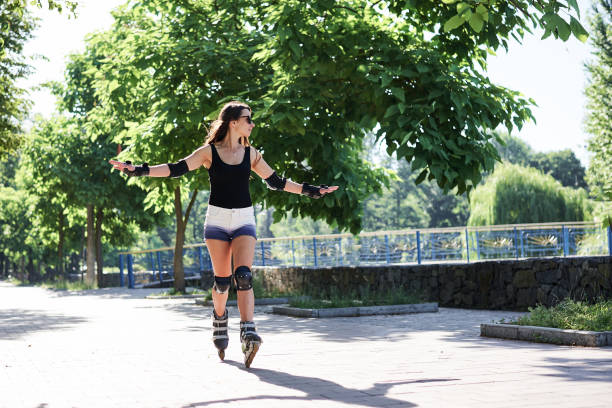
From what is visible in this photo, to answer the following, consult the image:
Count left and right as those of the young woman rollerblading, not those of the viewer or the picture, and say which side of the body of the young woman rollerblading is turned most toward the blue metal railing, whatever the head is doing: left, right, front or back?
back

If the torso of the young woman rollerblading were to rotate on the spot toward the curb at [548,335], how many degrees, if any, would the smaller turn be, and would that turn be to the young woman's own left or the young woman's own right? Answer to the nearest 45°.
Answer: approximately 90° to the young woman's own left

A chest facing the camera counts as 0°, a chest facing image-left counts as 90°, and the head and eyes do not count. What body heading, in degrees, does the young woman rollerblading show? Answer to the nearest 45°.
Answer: approximately 0°

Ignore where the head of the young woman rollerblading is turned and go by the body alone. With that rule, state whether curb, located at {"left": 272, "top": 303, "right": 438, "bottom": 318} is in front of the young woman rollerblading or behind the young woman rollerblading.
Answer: behind

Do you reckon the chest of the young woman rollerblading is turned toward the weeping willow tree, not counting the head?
no

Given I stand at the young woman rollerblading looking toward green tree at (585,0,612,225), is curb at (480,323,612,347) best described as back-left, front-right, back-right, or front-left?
front-right

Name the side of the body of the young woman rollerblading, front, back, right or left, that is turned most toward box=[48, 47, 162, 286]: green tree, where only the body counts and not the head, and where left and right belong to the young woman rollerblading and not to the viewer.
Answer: back

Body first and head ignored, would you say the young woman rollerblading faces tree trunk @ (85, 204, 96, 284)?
no

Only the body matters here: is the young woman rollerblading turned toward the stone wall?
no

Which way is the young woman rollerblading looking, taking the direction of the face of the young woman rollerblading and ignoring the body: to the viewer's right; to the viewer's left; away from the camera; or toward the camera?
to the viewer's right
